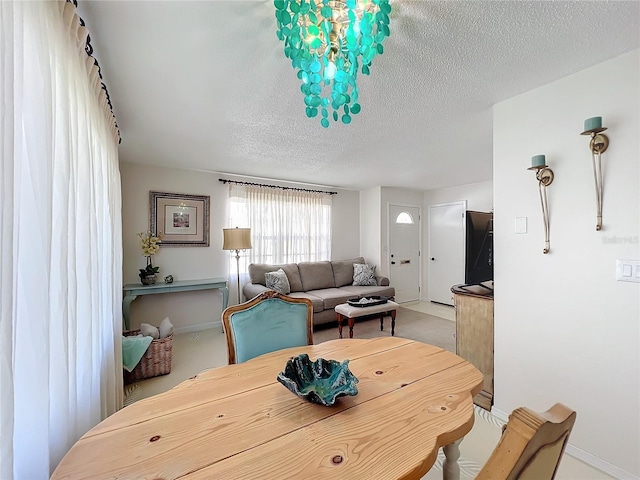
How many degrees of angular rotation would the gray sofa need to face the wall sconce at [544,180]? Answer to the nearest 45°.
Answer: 0° — it already faces it

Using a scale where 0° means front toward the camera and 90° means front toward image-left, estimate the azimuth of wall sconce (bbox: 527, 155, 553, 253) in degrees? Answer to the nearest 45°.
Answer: approximately 45°

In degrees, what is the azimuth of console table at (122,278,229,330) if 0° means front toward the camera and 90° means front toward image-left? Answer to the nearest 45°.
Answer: approximately 315°

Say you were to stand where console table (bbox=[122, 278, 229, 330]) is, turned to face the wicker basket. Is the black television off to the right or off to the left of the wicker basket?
left

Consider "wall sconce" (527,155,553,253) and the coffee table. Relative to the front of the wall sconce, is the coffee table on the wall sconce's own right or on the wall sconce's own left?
on the wall sconce's own right
